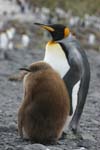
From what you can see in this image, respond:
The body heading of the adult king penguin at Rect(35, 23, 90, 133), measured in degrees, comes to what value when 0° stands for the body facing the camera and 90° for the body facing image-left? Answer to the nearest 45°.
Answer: approximately 90°
